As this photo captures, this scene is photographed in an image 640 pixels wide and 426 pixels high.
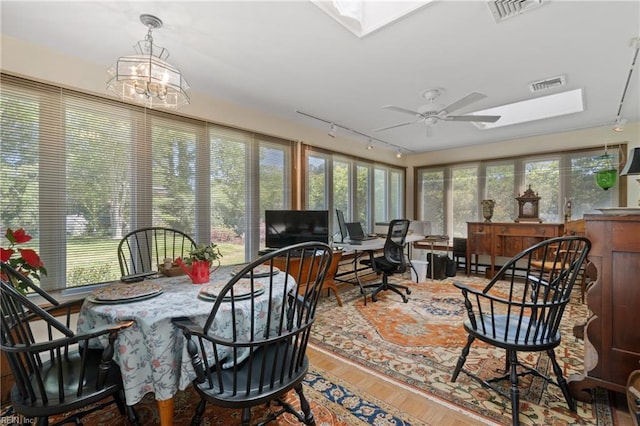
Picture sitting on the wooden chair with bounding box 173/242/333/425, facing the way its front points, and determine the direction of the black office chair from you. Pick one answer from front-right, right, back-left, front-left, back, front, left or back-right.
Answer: right

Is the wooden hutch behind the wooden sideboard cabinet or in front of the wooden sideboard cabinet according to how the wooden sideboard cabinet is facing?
in front

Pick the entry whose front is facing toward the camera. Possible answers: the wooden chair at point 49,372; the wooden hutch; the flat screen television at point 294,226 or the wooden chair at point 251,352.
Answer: the flat screen television

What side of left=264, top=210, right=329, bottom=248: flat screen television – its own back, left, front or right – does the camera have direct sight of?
front

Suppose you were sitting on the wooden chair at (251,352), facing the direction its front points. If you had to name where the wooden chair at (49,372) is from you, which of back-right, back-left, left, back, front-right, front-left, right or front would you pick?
front-left

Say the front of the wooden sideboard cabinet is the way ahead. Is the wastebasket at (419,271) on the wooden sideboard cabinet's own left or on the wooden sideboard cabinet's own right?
on the wooden sideboard cabinet's own right

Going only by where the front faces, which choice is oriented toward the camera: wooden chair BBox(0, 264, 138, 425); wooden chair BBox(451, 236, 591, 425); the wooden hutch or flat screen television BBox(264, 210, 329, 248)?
the flat screen television

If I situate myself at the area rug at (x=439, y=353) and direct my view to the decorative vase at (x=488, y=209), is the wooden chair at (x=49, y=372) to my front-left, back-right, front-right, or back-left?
back-left

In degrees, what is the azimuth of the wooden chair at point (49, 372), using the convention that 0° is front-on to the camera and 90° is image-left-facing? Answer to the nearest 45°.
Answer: approximately 225°

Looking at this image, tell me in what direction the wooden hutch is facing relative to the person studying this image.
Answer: facing to the left of the viewer

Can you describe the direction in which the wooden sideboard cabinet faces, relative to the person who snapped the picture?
facing the viewer

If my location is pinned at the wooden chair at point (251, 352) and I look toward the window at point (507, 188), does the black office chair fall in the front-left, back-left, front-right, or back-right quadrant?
front-left
